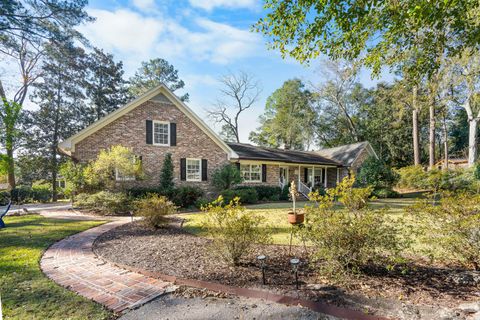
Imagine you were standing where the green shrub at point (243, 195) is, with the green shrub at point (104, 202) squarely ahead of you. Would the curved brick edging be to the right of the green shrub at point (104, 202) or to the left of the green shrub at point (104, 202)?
left

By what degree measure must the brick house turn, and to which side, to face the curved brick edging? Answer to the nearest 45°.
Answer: approximately 45° to its right

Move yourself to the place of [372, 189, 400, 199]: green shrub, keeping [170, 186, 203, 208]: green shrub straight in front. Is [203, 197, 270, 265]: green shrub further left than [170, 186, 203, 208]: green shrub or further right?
left

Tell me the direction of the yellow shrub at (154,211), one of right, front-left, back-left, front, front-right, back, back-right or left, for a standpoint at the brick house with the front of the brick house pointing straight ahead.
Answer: front-right

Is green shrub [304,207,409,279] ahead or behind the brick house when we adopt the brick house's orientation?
ahead

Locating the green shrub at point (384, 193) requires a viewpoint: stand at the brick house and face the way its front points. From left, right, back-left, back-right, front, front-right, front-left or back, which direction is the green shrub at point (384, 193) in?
front-left

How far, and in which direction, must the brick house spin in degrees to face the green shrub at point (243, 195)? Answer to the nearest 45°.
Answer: approximately 45° to its left

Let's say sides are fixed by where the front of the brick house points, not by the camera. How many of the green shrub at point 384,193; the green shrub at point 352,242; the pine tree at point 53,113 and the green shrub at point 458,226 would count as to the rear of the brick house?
1

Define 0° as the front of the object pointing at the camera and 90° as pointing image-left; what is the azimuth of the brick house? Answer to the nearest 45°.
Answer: approximately 315°

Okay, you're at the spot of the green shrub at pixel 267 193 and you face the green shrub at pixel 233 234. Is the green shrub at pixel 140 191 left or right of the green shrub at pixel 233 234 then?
right

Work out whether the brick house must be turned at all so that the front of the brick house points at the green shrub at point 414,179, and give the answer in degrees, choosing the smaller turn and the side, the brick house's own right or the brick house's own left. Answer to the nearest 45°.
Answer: approximately 45° to the brick house's own left

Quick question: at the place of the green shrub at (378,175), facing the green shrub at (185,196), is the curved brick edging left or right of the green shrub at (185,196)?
left

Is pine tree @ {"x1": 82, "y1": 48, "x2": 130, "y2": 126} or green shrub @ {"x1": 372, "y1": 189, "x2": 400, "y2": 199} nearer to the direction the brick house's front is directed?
the green shrub
